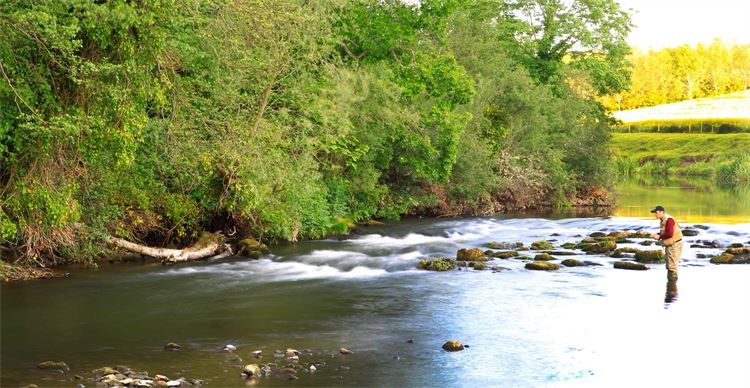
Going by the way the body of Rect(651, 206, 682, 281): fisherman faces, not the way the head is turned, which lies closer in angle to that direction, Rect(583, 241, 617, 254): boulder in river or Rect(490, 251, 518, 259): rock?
the rock

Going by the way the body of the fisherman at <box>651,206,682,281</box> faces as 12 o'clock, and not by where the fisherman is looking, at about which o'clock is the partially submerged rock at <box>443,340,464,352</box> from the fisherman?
The partially submerged rock is roughly at 10 o'clock from the fisherman.

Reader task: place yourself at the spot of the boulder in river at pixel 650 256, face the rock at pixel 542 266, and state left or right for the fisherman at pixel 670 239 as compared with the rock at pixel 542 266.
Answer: left

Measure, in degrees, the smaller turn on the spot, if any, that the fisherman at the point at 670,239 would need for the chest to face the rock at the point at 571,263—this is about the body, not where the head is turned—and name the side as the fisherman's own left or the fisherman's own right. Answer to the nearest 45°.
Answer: approximately 45° to the fisherman's own right

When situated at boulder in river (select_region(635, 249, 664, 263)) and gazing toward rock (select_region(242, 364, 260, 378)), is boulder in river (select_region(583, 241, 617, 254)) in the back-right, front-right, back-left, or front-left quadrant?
back-right

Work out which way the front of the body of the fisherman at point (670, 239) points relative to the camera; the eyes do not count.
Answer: to the viewer's left

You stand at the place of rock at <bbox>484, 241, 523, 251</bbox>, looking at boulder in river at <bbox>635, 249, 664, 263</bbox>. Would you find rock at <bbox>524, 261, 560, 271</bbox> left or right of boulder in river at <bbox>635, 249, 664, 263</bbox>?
right

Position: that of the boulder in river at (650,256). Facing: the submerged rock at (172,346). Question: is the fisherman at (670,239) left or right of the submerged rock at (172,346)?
left
